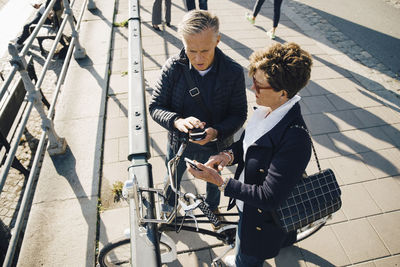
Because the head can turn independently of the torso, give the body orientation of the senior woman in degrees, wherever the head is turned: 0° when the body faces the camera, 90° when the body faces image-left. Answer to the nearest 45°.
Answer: approximately 90°

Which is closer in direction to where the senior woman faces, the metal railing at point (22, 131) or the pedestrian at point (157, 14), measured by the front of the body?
the metal railing

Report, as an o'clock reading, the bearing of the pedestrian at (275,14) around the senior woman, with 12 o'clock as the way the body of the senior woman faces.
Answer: The pedestrian is roughly at 3 o'clock from the senior woman.

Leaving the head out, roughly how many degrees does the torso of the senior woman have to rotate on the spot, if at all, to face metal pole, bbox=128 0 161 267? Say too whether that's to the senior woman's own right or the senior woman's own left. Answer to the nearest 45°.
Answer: approximately 45° to the senior woman's own left

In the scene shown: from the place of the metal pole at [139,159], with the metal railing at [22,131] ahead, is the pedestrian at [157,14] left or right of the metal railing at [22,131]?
right

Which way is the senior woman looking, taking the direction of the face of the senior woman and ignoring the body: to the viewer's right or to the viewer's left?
to the viewer's left

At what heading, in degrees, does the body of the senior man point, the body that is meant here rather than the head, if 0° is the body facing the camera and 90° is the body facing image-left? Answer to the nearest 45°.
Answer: approximately 0°

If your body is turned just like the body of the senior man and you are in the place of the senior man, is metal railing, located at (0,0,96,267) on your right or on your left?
on your right

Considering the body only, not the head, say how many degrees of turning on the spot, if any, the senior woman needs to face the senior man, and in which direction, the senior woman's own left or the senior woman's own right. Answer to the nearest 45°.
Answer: approximately 45° to the senior woman's own right

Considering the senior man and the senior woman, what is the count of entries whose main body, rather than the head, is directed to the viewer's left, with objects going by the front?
1

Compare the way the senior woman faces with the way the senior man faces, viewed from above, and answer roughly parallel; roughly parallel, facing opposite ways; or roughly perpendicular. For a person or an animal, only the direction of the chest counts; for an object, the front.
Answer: roughly perpendicular
